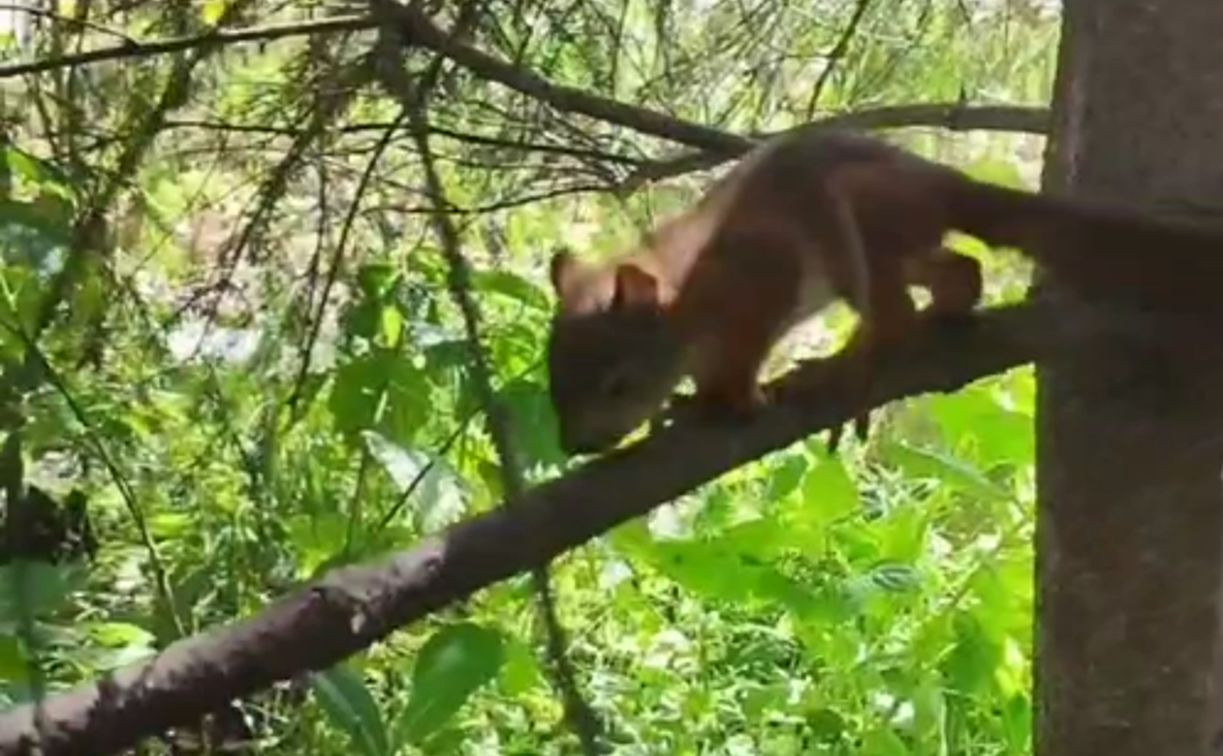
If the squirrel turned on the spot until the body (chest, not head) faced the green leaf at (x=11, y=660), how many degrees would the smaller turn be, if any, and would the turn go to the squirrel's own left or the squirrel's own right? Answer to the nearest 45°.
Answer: approximately 45° to the squirrel's own left

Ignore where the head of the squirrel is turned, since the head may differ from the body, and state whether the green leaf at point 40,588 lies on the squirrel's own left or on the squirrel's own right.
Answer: on the squirrel's own right

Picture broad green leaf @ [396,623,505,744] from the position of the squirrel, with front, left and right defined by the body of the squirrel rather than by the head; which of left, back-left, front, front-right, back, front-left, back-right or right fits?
left

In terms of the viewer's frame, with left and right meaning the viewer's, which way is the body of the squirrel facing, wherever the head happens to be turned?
facing to the left of the viewer
